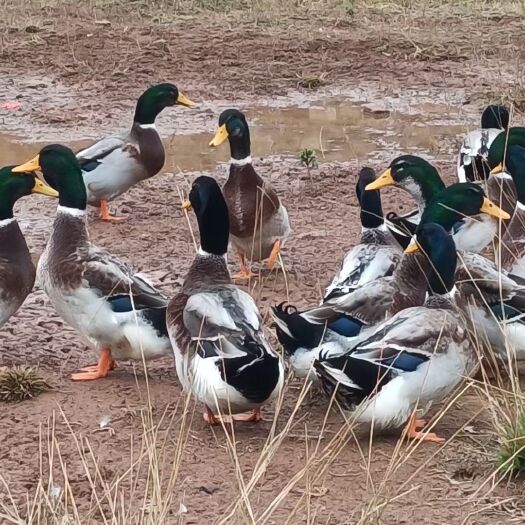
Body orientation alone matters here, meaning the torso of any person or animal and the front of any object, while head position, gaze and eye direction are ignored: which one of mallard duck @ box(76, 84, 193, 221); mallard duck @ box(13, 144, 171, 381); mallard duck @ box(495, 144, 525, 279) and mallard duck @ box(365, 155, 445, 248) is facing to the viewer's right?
mallard duck @ box(76, 84, 193, 221)

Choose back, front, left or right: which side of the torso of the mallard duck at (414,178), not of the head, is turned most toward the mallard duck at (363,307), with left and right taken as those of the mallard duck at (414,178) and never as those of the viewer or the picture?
left

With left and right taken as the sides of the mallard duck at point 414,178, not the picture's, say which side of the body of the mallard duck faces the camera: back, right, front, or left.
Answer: left

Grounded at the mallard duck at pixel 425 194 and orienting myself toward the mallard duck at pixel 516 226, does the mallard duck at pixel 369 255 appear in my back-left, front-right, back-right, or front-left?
back-right

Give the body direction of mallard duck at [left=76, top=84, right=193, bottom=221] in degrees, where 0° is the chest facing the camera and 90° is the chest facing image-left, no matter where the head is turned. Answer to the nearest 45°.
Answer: approximately 270°

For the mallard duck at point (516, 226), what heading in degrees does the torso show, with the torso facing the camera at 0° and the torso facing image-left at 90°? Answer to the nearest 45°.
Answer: approximately 90°

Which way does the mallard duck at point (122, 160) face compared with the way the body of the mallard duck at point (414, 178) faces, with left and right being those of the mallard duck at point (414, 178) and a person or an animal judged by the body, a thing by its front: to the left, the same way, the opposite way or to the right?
the opposite way

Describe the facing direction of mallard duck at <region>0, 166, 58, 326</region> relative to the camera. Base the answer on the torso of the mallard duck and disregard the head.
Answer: to the viewer's right

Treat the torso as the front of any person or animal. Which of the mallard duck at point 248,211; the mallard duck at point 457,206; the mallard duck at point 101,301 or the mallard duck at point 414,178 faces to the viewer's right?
the mallard duck at point 457,206

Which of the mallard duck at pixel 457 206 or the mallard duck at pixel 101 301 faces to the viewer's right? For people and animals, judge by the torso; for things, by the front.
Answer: the mallard duck at pixel 457 206

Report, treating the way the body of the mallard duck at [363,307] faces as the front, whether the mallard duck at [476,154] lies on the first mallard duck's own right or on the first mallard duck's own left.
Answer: on the first mallard duck's own left

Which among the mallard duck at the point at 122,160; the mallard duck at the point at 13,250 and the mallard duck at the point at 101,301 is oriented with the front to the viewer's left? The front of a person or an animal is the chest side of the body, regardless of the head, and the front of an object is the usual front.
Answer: the mallard duck at the point at 101,301

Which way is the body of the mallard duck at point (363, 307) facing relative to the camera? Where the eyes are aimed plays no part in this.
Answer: to the viewer's right
